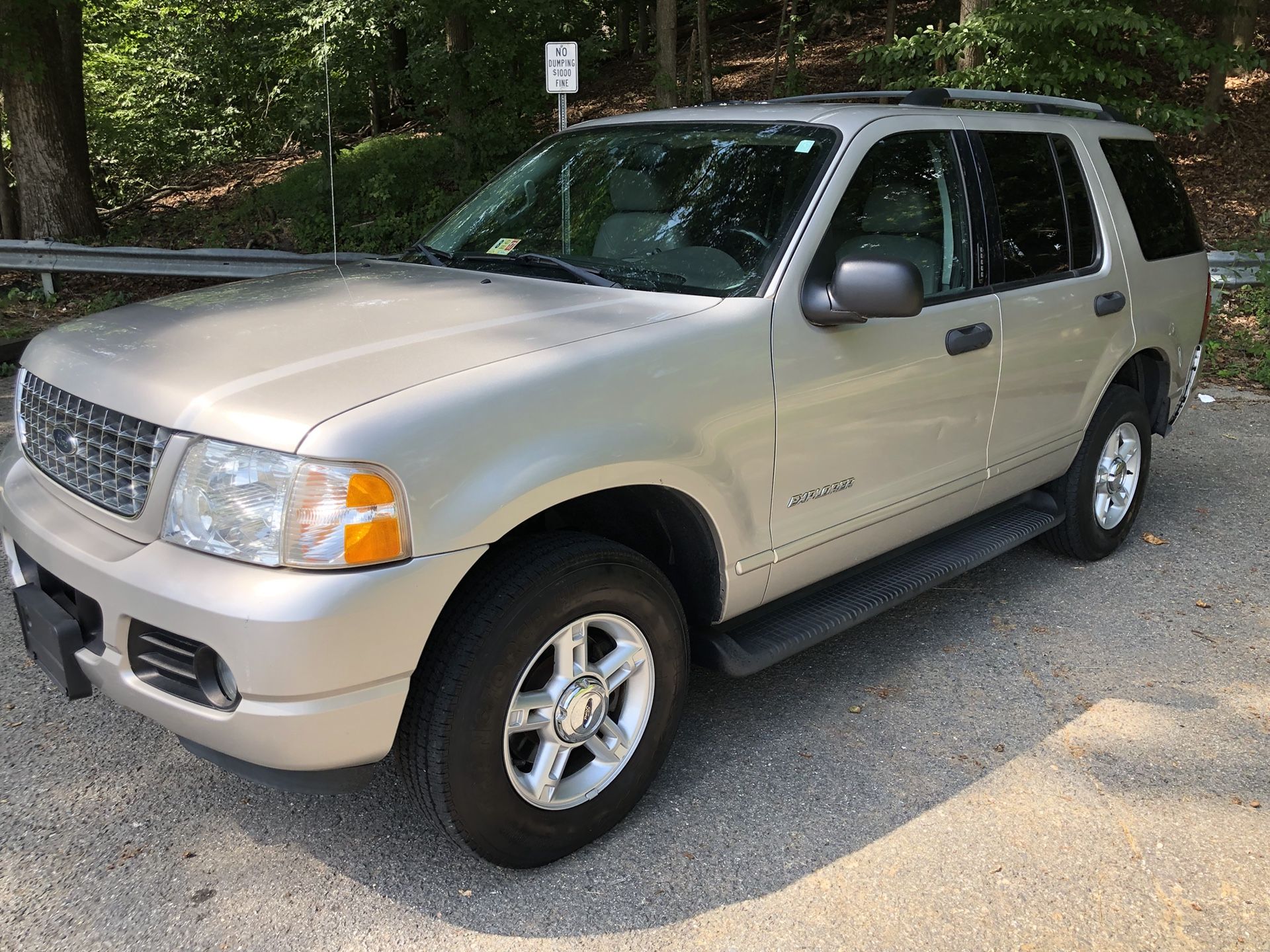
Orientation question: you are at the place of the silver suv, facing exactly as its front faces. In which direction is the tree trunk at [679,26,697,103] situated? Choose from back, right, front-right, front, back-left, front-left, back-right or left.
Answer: back-right

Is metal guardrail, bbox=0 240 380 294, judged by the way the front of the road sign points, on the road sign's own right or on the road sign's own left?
on the road sign's own right

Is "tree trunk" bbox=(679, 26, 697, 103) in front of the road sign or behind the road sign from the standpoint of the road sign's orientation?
behind

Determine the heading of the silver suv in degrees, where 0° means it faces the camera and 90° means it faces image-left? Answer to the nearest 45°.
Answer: approximately 45°

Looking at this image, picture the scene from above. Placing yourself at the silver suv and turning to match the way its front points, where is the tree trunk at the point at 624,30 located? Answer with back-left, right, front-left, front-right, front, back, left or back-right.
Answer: back-right

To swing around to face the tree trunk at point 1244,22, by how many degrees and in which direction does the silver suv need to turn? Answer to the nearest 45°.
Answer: approximately 180°

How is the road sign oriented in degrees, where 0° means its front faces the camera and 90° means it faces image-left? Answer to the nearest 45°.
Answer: approximately 0°

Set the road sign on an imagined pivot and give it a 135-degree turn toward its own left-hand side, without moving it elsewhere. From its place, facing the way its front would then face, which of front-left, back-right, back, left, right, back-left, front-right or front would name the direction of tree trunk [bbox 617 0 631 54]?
front-left

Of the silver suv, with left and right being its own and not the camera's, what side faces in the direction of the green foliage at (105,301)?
right

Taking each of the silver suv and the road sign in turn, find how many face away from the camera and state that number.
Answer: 0
